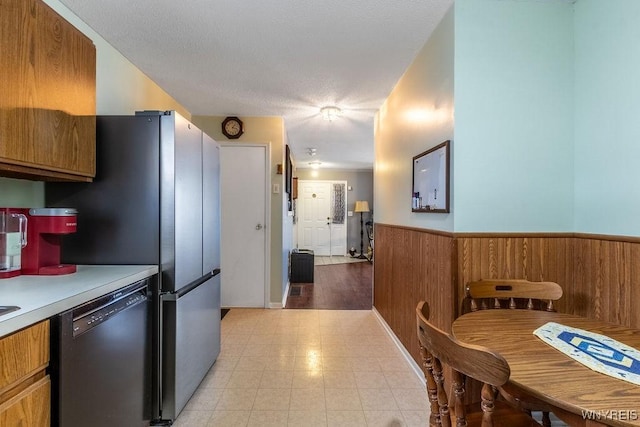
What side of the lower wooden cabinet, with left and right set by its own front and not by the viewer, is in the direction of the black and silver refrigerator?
left

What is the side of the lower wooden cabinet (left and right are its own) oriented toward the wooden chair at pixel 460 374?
front

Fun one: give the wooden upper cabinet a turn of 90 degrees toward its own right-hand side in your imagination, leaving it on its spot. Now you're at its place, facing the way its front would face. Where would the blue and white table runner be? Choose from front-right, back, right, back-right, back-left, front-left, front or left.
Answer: left

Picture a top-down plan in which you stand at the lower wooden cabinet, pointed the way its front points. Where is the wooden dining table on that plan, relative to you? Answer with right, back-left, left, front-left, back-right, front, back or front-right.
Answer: front

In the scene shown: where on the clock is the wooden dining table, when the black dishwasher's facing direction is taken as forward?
The wooden dining table is roughly at 12 o'clock from the black dishwasher.

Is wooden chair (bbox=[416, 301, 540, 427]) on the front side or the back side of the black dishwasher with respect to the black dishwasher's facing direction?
on the front side

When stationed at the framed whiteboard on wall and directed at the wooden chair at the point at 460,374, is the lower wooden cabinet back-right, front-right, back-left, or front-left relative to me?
front-right

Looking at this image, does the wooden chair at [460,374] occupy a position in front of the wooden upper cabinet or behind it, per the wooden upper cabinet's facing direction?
in front

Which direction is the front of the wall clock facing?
toward the camera

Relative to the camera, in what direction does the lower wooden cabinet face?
facing the viewer and to the right of the viewer

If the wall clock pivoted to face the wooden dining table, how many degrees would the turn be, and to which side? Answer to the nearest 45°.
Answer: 0° — it already faces it

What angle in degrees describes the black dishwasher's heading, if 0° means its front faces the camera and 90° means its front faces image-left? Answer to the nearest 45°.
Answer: approximately 315°

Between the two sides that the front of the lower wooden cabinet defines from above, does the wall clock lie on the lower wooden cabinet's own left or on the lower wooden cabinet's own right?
on the lower wooden cabinet's own left

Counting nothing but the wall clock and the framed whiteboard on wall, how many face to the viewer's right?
0

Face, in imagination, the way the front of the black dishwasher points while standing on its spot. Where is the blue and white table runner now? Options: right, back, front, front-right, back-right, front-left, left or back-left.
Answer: front

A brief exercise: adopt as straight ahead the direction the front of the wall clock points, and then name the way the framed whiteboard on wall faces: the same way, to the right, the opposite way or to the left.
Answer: to the right
